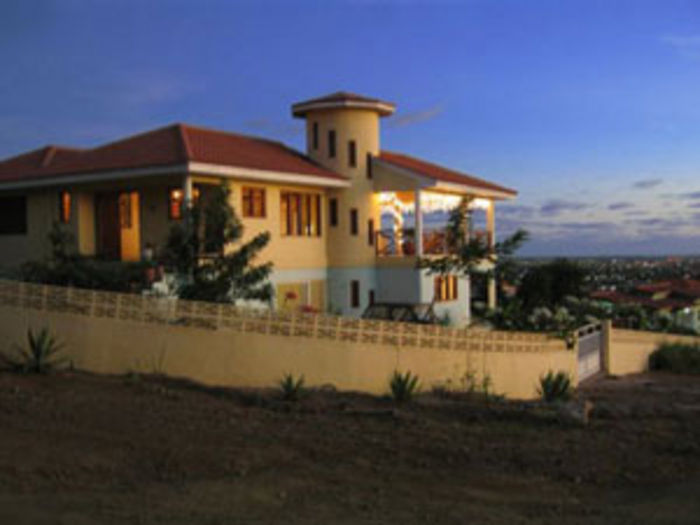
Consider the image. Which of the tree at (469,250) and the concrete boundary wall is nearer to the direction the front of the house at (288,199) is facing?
the concrete boundary wall

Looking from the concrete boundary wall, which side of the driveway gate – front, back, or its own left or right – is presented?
right

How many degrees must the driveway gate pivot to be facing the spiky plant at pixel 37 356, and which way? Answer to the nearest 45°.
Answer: approximately 90° to its right

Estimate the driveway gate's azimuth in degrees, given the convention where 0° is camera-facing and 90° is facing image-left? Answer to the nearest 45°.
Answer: approximately 315°

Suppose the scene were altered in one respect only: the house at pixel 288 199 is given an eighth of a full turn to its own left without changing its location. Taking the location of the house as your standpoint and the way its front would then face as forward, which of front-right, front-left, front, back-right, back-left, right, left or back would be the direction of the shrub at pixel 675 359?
left

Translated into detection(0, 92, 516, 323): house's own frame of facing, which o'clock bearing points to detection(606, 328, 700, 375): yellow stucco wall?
The yellow stucco wall is roughly at 8 o'clock from the house.

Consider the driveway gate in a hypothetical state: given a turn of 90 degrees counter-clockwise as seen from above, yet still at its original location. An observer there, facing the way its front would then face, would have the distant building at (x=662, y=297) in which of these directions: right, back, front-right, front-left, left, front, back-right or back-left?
front-left

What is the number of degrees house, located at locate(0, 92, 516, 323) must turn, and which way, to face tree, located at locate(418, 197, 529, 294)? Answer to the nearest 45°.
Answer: approximately 90° to its left

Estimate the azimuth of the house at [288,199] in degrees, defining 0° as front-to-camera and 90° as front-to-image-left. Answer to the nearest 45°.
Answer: approximately 45°

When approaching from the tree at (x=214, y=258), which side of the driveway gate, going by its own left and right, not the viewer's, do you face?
right
